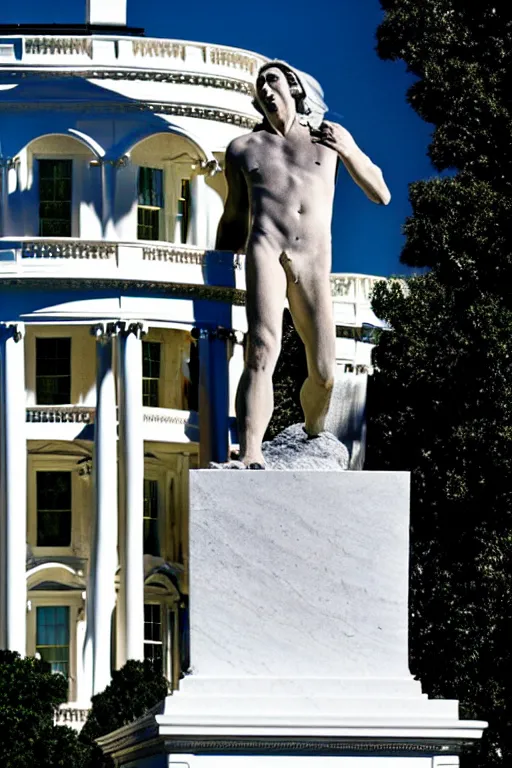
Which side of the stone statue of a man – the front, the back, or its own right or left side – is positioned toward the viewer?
front
